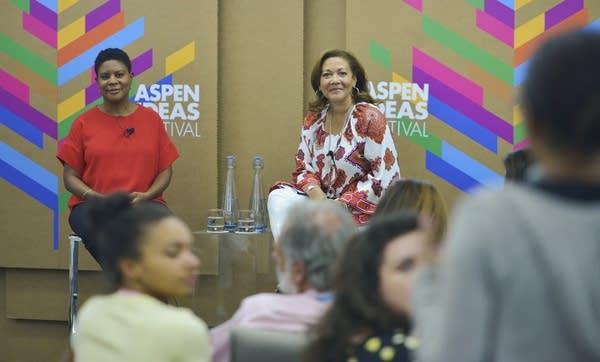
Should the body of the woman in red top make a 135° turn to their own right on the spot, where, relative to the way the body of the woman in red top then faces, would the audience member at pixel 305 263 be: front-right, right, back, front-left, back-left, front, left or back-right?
back-left

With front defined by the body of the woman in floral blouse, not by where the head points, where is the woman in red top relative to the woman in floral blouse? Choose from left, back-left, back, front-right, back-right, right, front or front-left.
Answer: front-right

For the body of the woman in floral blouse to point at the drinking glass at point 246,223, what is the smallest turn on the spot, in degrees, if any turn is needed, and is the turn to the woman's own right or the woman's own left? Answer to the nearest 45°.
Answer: approximately 45° to the woman's own right

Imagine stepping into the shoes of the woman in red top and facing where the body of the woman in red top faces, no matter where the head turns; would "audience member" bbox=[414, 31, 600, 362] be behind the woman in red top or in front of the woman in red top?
in front

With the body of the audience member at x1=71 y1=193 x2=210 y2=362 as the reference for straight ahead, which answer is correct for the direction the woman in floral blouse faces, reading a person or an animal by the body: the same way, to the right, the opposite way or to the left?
the opposite way

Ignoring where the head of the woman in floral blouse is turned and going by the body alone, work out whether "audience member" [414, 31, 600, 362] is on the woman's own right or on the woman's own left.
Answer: on the woman's own left

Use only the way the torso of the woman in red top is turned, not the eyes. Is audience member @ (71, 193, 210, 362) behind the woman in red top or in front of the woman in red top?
in front

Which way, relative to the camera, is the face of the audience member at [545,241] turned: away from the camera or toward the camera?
away from the camera

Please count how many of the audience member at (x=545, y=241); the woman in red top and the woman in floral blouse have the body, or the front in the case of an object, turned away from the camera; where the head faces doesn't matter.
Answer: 1

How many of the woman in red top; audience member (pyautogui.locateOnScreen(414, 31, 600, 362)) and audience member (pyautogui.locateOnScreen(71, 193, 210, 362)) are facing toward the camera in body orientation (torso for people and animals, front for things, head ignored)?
1

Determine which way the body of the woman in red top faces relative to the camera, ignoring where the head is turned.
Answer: toward the camera

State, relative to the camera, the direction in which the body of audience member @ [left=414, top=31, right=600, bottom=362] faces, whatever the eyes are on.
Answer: away from the camera

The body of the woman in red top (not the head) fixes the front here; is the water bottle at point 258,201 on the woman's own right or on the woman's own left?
on the woman's own left
